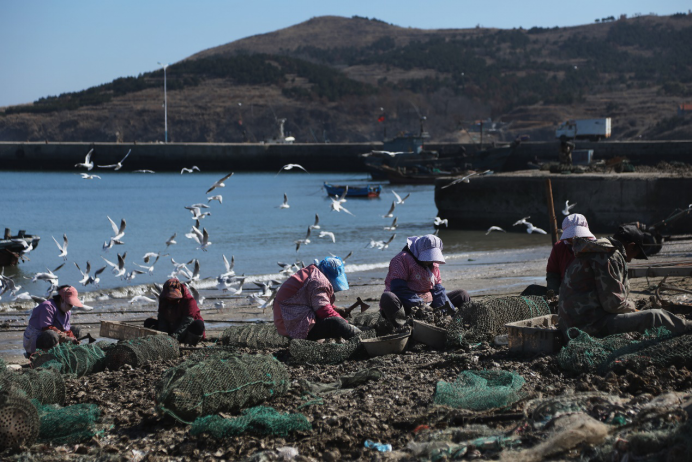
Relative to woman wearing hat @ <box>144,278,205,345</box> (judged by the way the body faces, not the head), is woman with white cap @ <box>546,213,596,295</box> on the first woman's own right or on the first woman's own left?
on the first woman's own left

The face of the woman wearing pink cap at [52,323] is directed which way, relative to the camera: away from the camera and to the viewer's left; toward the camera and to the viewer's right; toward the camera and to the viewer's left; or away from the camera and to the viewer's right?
toward the camera and to the viewer's right

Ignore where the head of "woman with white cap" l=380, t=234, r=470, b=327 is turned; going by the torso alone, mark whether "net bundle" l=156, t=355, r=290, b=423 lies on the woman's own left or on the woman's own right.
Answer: on the woman's own right

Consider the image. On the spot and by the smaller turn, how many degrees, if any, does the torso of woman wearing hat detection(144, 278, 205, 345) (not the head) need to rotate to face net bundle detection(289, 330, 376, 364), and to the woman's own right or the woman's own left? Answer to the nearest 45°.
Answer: approximately 90° to the woman's own left

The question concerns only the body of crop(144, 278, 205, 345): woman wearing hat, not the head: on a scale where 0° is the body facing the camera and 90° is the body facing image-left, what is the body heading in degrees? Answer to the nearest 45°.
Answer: approximately 45°

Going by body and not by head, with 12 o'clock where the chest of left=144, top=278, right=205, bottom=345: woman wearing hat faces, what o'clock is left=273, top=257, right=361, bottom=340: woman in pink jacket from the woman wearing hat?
The woman in pink jacket is roughly at 9 o'clock from the woman wearing hat.

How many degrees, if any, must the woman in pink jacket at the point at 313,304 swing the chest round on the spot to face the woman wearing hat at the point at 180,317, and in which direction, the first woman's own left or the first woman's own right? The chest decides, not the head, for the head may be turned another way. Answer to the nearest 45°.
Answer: approximately 135° to the first woman's own left

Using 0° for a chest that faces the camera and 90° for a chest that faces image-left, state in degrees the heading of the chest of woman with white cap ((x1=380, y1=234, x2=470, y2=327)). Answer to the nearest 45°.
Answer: approximately 315°

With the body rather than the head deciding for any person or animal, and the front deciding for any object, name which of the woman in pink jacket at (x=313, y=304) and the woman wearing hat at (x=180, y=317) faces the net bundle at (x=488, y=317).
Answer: the woman in pink jacket

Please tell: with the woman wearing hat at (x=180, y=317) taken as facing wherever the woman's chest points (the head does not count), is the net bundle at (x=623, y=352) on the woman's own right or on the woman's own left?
on the woman's own left
